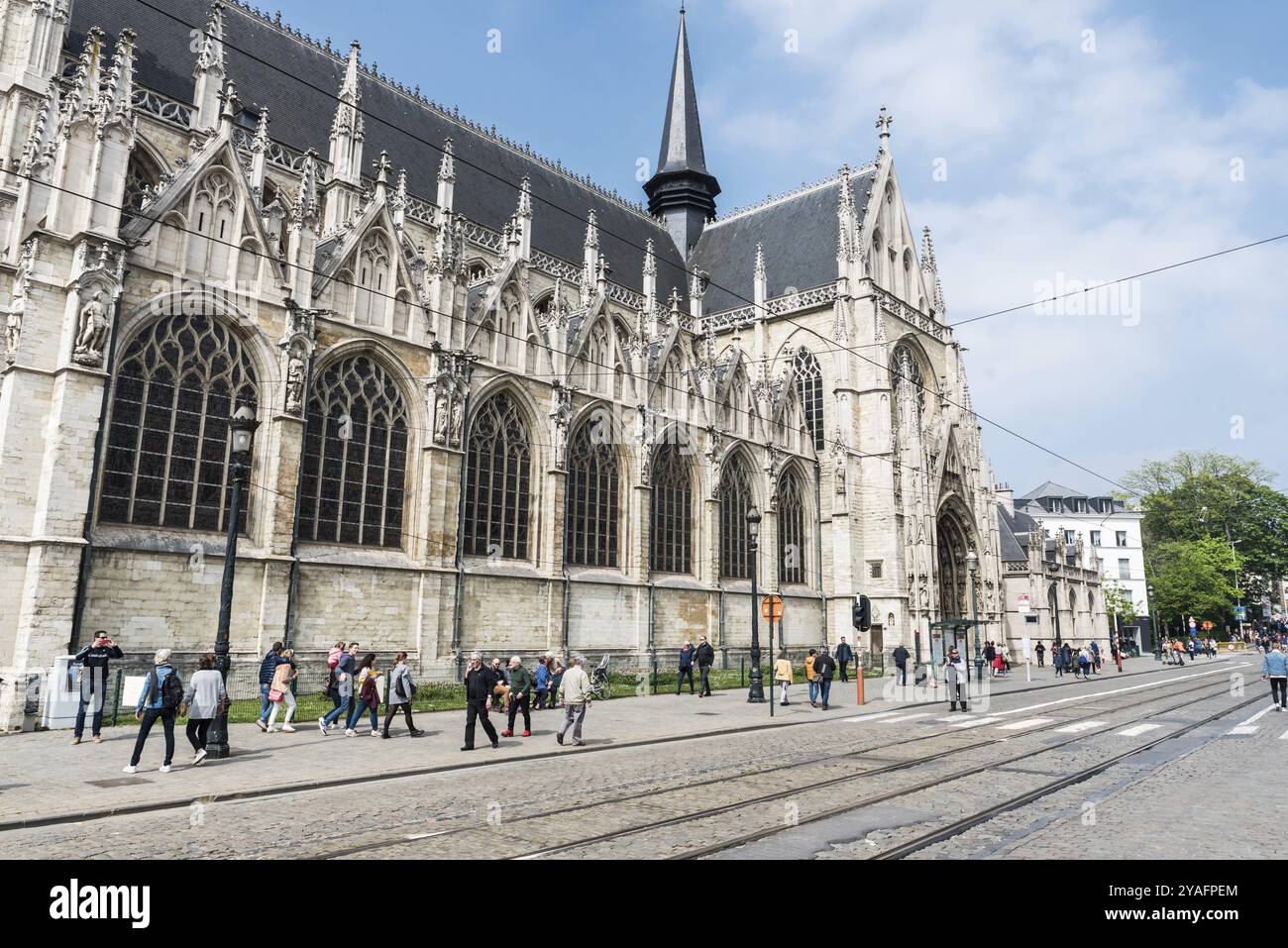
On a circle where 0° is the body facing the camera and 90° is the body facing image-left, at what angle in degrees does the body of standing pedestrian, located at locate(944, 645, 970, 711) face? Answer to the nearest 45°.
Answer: approximately 0°

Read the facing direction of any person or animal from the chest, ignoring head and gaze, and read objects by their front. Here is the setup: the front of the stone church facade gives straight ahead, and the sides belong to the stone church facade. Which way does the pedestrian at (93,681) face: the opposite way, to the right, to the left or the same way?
the same way

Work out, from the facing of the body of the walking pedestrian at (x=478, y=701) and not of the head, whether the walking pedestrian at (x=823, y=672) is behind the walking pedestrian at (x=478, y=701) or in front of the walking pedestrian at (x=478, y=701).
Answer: behind

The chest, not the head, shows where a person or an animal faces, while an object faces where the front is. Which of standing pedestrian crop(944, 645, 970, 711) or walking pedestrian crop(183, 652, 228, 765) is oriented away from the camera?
walking pedestrian crop(183, 652, 228, 765)

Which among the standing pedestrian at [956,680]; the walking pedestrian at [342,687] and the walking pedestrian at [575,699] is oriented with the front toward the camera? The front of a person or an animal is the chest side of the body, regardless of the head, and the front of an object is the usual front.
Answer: the standing pedestrian at [956,680]

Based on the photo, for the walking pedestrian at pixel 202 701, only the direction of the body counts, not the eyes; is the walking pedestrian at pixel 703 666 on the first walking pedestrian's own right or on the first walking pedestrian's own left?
on the first walking pedestrian's own right
